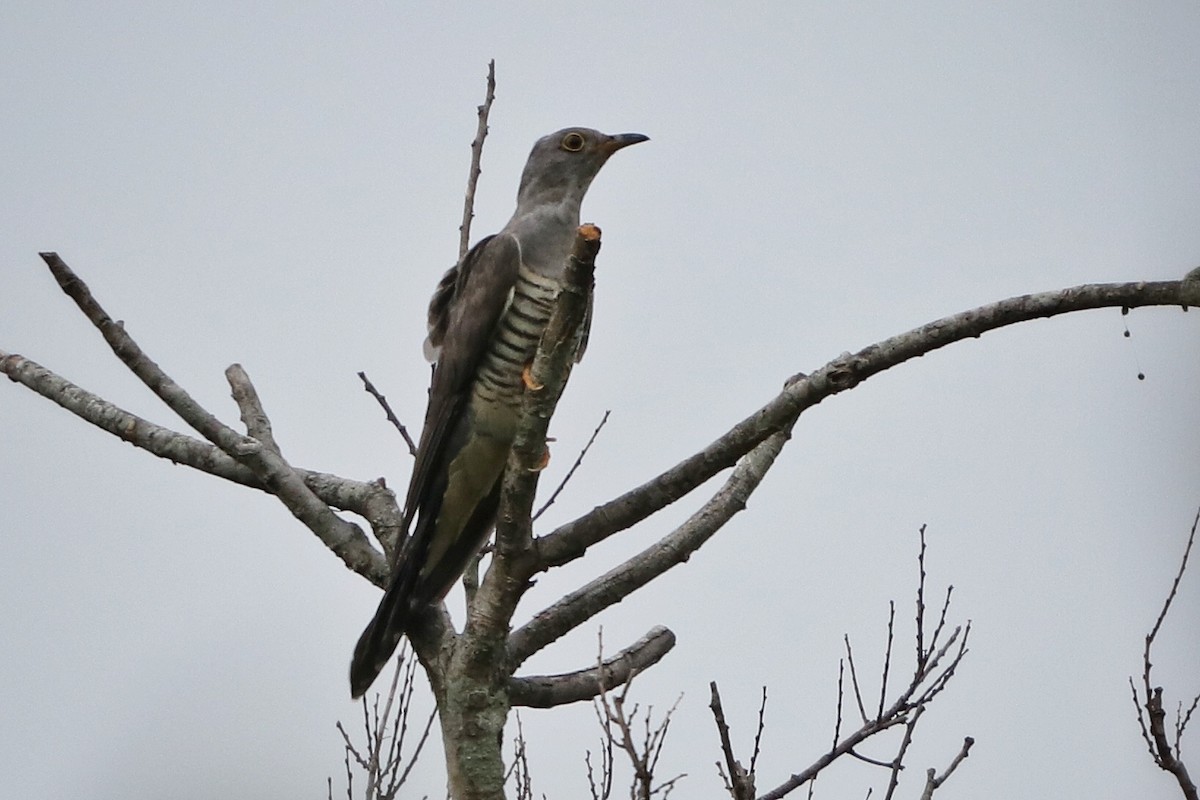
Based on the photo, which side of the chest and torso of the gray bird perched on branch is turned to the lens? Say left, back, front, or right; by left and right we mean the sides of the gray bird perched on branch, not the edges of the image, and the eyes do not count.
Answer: right
